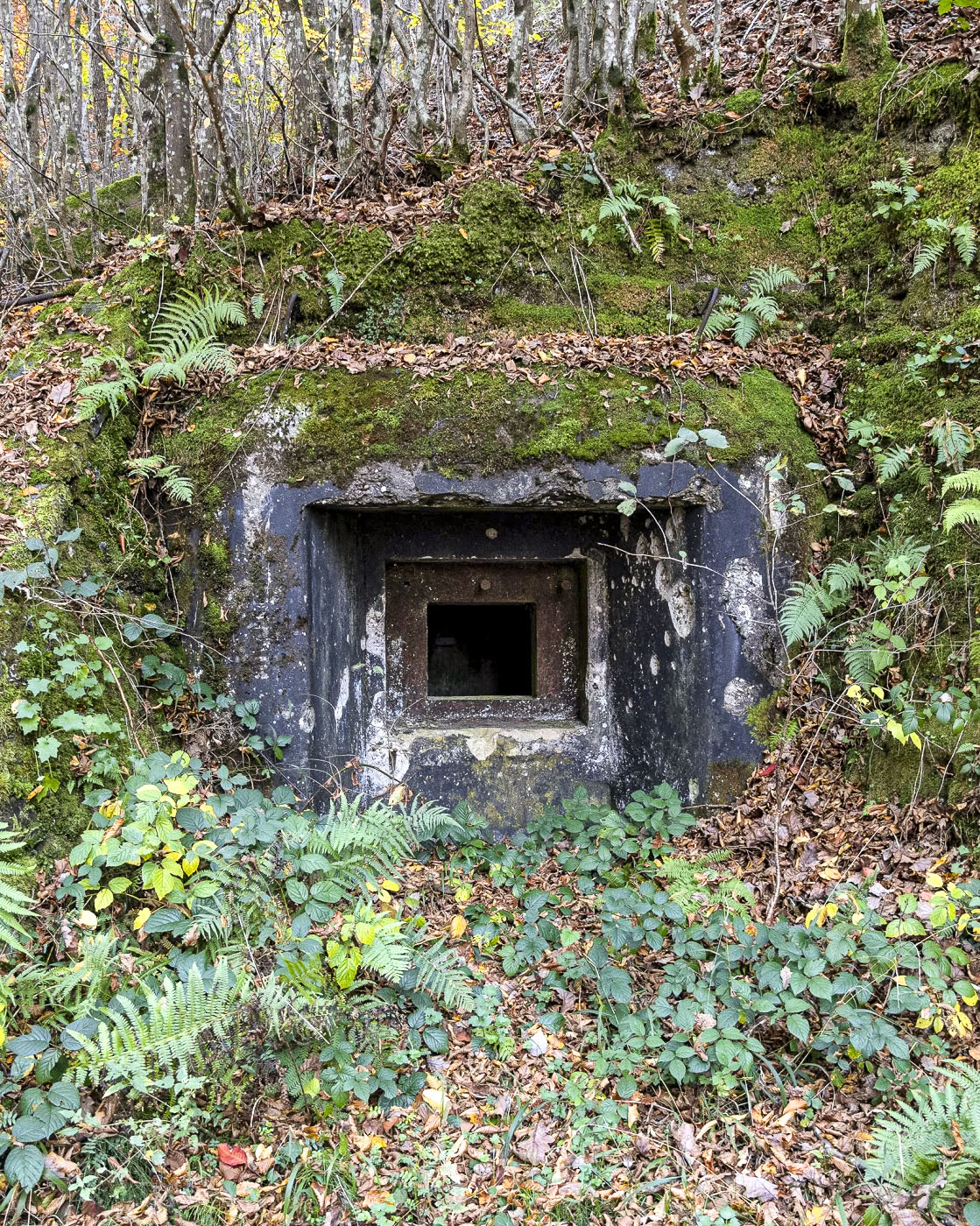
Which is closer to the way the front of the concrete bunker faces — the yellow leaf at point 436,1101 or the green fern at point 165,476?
the yellow leaf

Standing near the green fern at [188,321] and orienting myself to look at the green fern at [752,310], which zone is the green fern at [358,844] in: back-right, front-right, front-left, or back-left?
front-right

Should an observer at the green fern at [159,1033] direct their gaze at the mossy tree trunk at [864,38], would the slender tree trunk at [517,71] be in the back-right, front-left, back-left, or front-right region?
front-left

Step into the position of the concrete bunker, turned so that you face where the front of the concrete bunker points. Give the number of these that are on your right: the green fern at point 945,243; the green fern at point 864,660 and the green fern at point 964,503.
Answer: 0

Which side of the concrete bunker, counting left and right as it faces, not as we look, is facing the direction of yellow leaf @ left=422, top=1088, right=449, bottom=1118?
front

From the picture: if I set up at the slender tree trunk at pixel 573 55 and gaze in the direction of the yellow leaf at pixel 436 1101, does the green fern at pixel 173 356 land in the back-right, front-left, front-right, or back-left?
front-right

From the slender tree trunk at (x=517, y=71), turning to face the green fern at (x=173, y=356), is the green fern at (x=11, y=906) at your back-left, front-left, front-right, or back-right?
front-left

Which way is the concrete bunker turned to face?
toward the camera

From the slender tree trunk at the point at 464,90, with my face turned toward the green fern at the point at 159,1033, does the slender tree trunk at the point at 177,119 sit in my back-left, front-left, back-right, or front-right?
front-right

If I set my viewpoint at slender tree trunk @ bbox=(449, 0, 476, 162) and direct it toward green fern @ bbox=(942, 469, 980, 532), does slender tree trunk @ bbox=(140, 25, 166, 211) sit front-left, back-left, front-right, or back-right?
back-right

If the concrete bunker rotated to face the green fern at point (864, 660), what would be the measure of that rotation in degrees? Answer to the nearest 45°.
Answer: approximately 45° to its left
